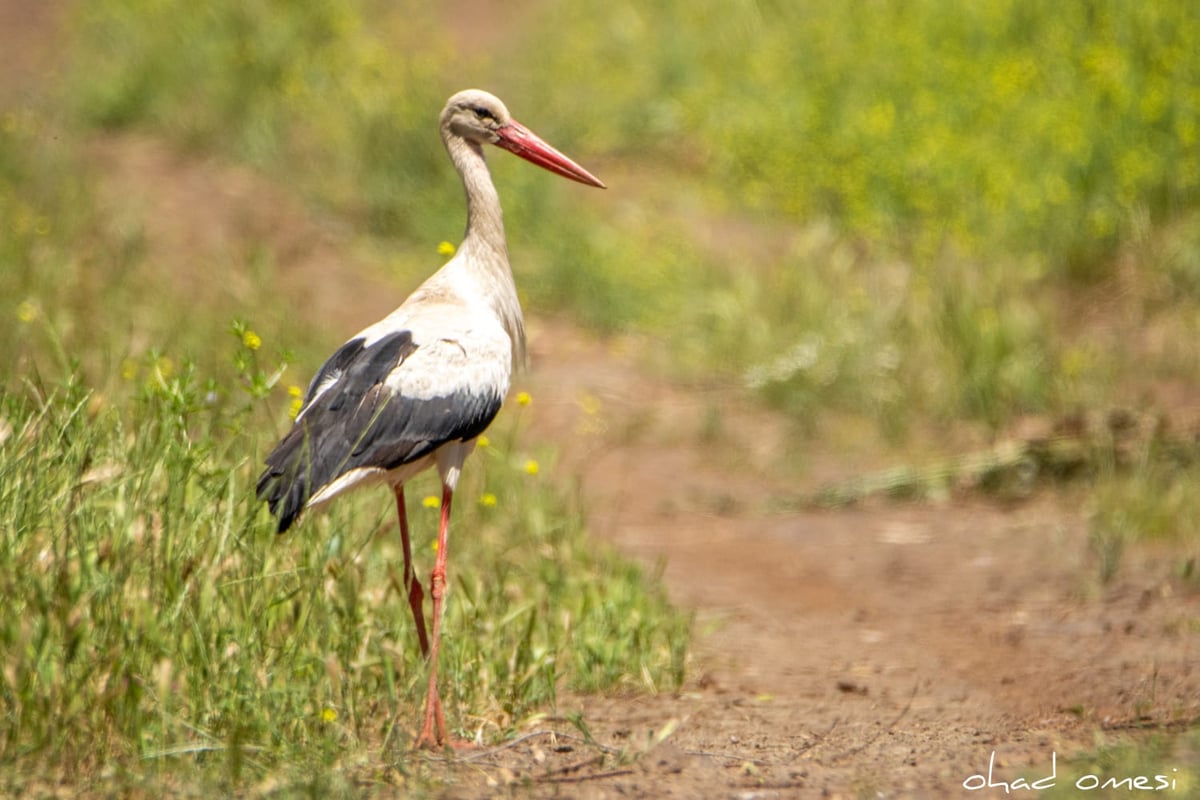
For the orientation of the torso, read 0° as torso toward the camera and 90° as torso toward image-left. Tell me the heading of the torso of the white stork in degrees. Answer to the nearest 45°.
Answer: approximately 270°

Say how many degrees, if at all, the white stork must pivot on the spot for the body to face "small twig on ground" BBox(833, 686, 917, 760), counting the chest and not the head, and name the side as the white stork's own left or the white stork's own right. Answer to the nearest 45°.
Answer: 0° — it already faces it
